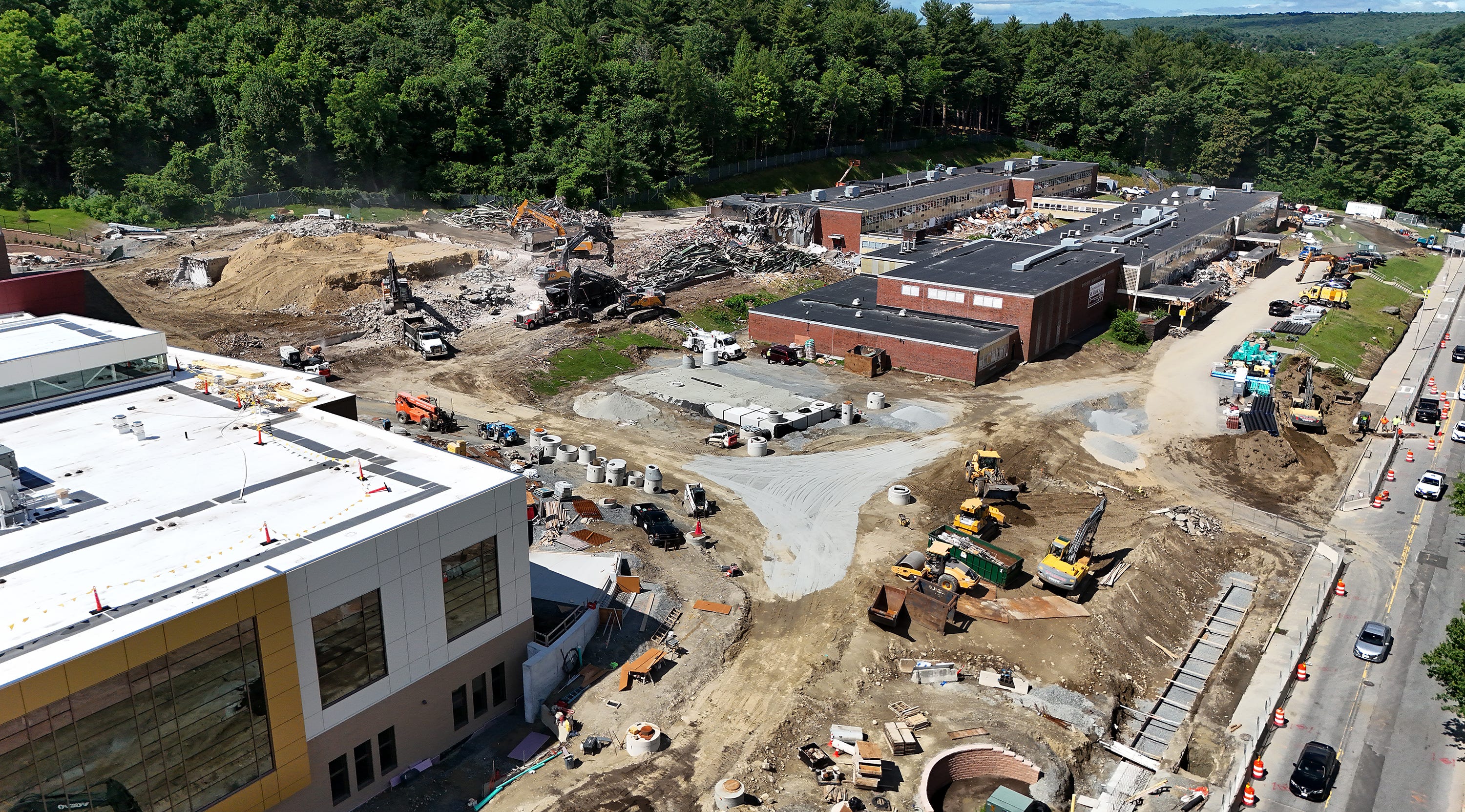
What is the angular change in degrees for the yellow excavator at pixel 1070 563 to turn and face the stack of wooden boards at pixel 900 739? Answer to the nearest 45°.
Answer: approximately 135° to its right

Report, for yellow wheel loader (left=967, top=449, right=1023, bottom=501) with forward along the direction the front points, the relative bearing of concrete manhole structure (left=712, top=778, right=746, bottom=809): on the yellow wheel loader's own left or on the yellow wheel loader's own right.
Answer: on the yellow wheel loader's own right

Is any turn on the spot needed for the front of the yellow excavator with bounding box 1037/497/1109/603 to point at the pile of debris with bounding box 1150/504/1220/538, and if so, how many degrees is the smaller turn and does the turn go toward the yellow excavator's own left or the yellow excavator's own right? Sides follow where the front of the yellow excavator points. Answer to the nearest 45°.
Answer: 0° — it already faces it

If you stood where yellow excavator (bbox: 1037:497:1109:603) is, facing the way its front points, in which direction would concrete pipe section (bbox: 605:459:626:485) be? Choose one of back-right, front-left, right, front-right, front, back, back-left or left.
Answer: back-left

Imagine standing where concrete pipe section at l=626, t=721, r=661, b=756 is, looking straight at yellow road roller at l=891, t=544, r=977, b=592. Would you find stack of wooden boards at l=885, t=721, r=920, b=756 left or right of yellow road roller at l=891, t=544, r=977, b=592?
right

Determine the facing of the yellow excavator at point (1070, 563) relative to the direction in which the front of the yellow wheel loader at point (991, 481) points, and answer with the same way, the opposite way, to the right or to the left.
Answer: to the left

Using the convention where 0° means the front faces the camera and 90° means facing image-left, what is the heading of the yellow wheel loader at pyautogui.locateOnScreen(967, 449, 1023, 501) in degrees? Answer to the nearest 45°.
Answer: approximately 315°

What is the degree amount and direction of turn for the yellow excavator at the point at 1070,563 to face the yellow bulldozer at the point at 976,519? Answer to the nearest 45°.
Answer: approximately 90° to its left

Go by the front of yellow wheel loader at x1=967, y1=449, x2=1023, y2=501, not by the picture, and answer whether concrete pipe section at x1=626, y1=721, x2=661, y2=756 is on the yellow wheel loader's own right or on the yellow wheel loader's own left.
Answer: on the yellow wheel loader's own right

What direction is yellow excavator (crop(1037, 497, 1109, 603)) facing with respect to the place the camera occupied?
facing away from the viewer and to the right of the viewer

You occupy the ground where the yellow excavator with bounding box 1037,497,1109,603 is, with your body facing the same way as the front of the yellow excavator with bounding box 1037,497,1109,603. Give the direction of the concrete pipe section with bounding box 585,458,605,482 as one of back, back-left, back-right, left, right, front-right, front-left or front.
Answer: back-left

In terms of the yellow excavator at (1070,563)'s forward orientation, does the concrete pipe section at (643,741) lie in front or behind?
behind

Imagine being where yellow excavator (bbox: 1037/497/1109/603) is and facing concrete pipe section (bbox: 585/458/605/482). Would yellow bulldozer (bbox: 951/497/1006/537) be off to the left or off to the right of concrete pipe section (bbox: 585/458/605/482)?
right

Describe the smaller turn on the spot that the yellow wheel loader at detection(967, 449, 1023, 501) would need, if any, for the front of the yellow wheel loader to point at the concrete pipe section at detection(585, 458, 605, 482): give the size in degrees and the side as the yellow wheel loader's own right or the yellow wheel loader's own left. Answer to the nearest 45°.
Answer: approximately 135° to the yellow wheel loader's own right
